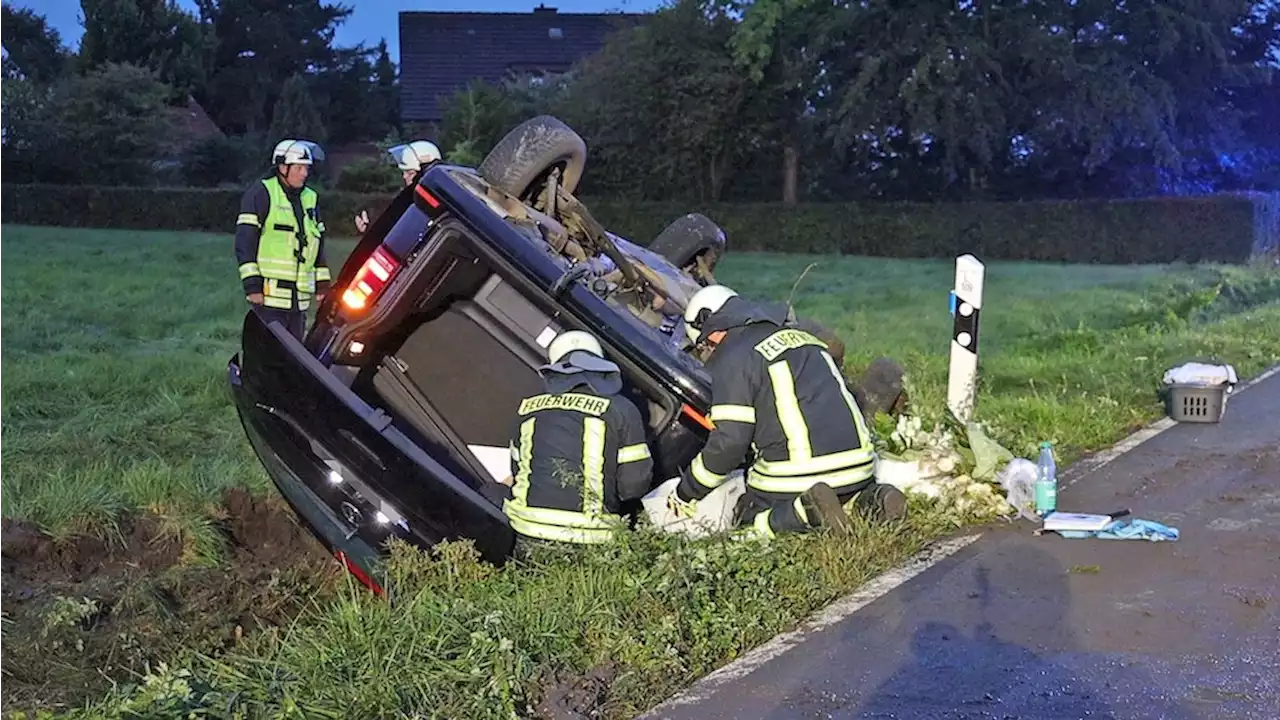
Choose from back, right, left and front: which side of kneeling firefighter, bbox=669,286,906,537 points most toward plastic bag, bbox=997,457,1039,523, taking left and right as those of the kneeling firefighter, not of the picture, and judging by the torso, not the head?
right

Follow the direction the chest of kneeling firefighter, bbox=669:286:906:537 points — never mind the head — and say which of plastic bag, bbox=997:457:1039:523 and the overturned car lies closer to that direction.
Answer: the overturned car

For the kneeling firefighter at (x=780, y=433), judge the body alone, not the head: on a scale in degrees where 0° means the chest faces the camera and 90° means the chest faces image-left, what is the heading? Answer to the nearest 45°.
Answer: approximately 135°

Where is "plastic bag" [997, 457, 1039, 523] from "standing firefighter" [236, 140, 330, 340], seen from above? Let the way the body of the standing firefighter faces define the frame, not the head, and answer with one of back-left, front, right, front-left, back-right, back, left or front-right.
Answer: front

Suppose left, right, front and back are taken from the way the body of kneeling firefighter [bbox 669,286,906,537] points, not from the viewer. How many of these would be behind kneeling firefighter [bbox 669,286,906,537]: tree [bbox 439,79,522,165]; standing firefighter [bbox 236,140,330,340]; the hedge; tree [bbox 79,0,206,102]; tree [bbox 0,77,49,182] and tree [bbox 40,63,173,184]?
0

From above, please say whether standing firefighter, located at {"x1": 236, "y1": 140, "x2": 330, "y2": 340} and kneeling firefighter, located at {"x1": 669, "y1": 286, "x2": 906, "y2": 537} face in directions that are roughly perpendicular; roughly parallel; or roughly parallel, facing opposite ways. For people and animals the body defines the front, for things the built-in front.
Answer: roughly parallel, facing opposite ways

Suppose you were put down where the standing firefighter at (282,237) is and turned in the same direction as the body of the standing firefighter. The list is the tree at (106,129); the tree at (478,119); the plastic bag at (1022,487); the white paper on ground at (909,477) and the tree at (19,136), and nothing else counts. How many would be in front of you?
2

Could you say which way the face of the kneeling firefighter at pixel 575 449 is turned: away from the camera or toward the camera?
away from the camera

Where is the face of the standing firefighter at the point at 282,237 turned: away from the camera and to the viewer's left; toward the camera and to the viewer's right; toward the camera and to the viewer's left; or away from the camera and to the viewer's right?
toward the camera and to the viewer's right

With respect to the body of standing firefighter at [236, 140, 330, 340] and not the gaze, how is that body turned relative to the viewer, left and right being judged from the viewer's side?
facing the viewer and to the right of the viewer

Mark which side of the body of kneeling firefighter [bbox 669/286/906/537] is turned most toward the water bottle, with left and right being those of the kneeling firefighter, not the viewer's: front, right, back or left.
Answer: right

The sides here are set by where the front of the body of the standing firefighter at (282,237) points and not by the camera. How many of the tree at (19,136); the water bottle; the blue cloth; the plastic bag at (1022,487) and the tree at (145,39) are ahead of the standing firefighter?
3

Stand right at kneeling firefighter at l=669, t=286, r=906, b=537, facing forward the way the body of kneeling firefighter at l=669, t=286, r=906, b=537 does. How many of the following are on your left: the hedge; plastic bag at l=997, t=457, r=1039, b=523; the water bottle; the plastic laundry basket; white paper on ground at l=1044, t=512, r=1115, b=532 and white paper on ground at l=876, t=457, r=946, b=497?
0

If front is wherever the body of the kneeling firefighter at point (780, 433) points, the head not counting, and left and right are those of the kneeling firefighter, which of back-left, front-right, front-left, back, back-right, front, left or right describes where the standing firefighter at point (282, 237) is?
front

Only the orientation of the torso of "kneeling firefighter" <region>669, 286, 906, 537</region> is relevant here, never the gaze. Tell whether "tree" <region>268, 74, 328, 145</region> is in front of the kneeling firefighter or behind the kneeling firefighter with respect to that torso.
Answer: in front

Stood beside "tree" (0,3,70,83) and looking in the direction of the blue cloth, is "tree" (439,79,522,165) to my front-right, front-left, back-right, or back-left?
front-left

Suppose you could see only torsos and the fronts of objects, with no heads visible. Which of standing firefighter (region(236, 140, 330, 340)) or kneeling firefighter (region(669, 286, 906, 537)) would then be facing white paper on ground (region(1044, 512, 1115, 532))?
the standing firefighter
